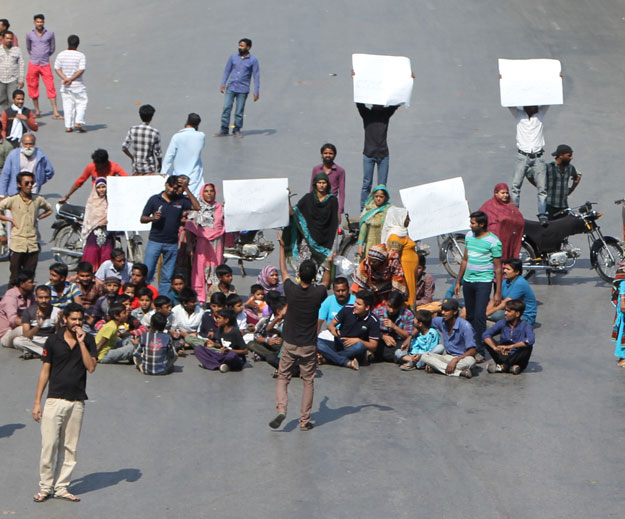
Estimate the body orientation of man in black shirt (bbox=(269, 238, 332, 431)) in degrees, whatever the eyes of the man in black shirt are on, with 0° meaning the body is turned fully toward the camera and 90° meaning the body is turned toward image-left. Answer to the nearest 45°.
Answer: approximately 180°

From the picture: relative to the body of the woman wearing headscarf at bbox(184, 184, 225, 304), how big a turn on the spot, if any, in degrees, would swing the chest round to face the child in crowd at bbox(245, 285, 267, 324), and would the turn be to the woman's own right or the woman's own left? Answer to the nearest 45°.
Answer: approximately 45° to the woman's own left

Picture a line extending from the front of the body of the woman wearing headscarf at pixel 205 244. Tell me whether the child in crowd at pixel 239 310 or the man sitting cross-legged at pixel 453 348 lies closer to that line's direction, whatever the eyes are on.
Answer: the child in crowd

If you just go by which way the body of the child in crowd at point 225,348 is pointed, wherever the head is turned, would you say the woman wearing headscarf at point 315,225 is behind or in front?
behind

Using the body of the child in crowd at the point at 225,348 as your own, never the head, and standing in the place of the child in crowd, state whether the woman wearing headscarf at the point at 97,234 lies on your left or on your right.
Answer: on your right

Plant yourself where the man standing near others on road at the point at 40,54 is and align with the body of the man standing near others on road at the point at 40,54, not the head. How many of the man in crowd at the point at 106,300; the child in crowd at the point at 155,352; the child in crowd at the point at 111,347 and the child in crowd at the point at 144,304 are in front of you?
4

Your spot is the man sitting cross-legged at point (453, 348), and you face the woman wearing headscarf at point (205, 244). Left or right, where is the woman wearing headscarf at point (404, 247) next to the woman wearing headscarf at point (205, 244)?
right
